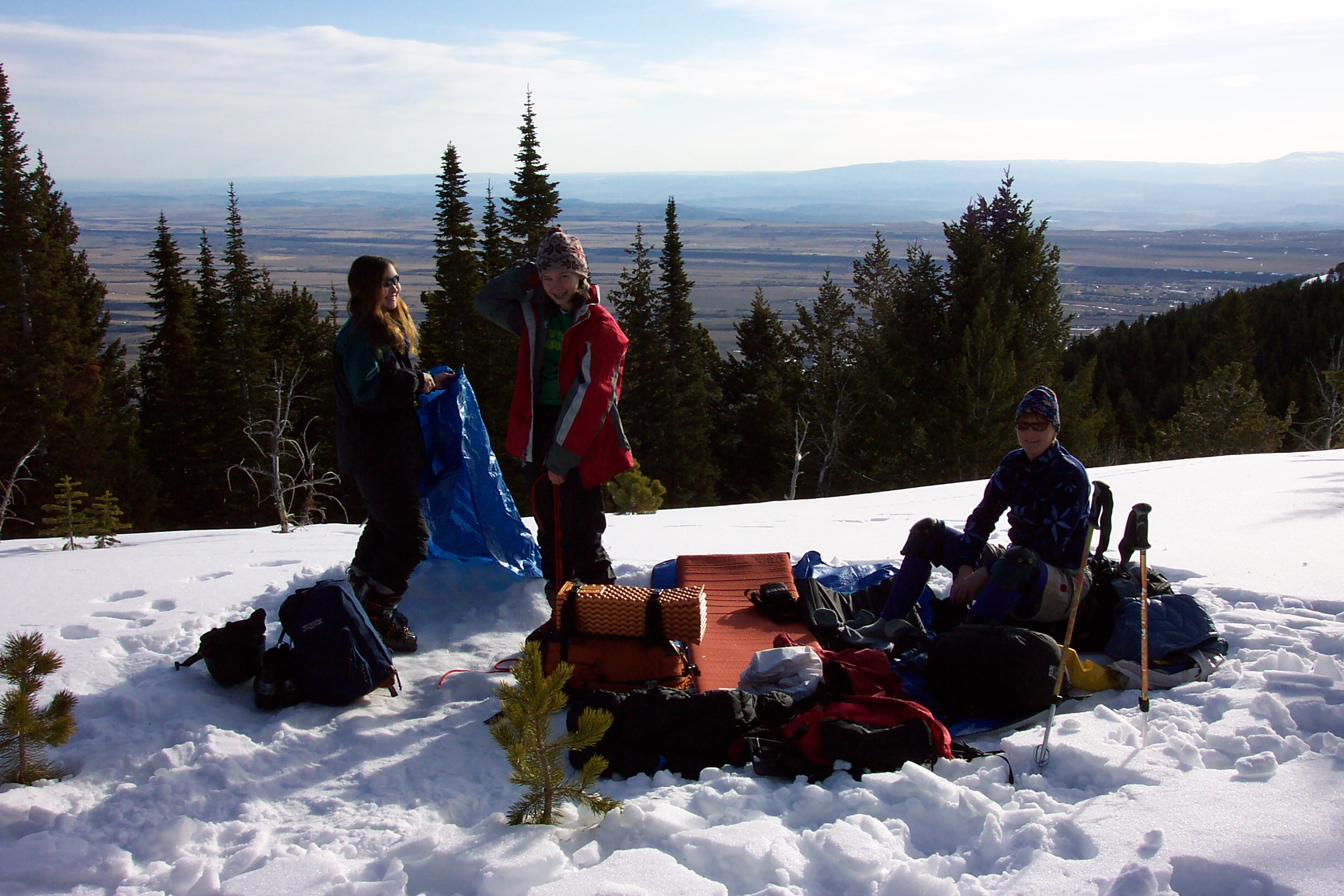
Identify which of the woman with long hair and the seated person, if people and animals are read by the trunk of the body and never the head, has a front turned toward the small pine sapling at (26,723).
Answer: the seated person

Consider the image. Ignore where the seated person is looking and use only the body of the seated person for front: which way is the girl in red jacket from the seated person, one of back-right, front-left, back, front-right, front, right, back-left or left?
front-right

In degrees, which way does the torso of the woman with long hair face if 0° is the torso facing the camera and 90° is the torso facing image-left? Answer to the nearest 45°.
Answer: approximately 270°

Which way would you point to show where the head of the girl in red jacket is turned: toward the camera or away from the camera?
toward the camera

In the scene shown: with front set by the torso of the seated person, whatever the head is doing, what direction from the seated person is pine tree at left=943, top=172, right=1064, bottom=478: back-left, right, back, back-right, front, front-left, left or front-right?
back-right

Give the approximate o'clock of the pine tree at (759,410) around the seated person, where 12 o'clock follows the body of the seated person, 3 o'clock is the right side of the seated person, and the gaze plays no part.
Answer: The pine tree is roughly at 4 o'clock from the seated person.

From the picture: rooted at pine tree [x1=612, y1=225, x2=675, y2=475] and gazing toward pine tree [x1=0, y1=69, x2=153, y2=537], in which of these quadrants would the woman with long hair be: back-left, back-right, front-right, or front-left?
front-left

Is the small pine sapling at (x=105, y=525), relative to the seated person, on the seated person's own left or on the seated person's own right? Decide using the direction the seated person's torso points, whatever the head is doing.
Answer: on the seated person's own right

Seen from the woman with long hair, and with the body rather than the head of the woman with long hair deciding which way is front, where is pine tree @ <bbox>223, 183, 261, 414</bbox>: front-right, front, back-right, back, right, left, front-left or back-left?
left

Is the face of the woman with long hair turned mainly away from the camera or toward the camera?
toward the camera

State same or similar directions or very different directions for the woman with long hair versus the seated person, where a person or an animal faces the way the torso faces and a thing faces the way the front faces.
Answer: very different directions

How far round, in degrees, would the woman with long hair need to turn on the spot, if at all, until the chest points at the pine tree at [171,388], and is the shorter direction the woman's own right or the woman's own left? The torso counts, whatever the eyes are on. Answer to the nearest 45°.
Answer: approximately 90° to the woman's own left

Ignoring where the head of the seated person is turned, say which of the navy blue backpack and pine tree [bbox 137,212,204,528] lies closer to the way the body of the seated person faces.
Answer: the navy blue backpack

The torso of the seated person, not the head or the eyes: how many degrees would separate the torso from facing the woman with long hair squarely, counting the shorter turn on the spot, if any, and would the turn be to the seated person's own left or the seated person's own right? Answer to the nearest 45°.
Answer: approximately 45° to the seated person's own right

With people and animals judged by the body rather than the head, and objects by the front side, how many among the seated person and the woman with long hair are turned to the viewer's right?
1
